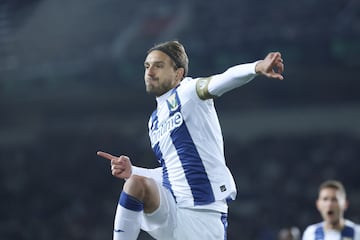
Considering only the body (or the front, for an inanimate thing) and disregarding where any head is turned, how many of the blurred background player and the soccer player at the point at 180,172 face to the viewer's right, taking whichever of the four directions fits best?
0

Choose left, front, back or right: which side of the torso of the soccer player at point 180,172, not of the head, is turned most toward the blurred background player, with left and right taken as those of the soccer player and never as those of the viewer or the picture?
back

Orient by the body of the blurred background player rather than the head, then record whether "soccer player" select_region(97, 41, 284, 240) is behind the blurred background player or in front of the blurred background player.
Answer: in front

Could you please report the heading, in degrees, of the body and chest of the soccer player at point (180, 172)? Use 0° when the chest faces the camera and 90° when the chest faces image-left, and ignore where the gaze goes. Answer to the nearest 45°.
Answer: approximately 45°

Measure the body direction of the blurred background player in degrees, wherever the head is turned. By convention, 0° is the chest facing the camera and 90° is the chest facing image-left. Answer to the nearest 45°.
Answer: approximately 0°
